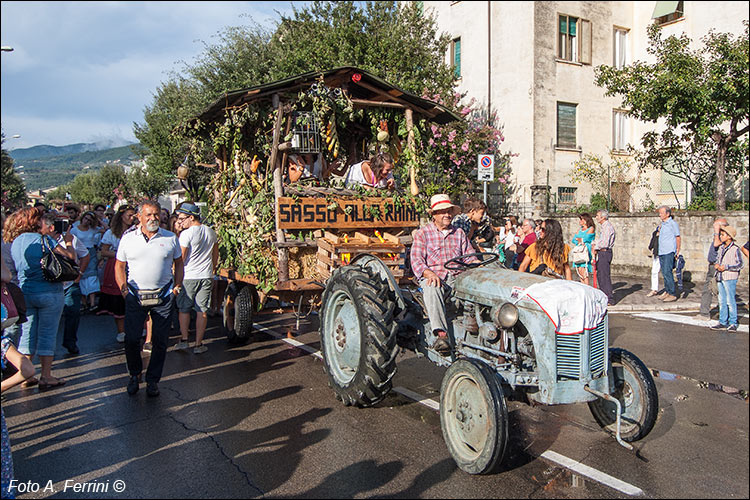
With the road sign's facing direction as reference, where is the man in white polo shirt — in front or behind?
in front

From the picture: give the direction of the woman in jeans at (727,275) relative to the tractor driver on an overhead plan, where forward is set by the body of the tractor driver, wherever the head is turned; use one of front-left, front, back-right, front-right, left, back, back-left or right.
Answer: left

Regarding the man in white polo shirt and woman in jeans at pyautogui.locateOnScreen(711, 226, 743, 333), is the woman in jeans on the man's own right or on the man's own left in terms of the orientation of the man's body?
on the man's own left

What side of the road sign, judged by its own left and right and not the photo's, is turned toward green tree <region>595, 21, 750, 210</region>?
left

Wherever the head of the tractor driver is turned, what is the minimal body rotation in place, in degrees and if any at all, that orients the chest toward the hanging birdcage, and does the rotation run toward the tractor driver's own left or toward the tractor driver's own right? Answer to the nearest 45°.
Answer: approximately 180°

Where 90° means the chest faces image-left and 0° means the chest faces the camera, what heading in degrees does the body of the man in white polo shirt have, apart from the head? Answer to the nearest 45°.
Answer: approximately 0°
